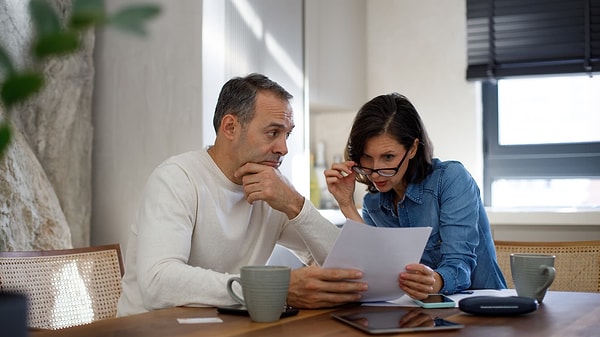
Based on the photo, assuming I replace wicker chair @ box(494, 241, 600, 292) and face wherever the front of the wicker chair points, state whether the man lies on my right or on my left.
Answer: on my right

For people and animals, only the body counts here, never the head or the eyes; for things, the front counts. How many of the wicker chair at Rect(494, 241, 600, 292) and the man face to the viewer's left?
0

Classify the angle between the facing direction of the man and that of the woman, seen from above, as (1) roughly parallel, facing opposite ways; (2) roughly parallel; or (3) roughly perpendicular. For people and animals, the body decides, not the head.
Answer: roughly perpendicular

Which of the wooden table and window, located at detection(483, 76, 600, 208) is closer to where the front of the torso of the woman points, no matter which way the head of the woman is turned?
the wooden table

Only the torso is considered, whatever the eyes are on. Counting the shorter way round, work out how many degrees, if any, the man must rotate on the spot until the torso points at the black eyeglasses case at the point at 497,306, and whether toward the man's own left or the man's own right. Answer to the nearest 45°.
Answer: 0° — they already face it

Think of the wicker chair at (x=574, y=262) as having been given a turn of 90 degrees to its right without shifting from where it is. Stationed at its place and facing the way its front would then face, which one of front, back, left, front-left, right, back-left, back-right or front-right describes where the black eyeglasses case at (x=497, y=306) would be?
left

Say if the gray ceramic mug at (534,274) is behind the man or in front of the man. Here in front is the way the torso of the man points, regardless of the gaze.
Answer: in front

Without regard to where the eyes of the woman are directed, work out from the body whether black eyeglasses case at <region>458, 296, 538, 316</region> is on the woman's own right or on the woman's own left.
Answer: on the woman's own left

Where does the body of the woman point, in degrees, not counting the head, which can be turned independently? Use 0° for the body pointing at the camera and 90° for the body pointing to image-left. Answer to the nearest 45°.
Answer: approximately 45°

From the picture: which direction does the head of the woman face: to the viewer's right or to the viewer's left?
to the viewer's left

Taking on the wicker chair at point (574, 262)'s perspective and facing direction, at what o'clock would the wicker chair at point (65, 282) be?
the wicker chair at point (65, 282) is roughly at 2 o'clock from the wicker chair at point (574, 262).

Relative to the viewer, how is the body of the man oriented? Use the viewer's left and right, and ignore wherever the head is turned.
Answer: facing the viewer and to the right of the viewer

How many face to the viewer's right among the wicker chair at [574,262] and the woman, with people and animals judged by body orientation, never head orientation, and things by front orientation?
0

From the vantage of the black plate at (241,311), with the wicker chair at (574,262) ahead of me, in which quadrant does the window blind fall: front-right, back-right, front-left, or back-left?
front-left
